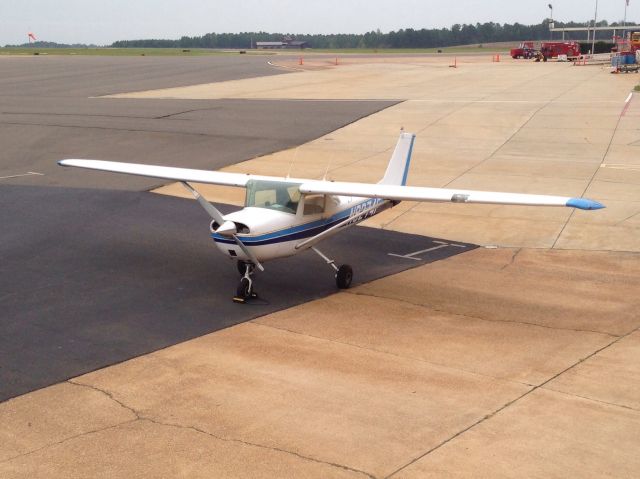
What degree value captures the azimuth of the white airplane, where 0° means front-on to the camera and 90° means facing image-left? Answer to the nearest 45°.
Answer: approximately 45°
